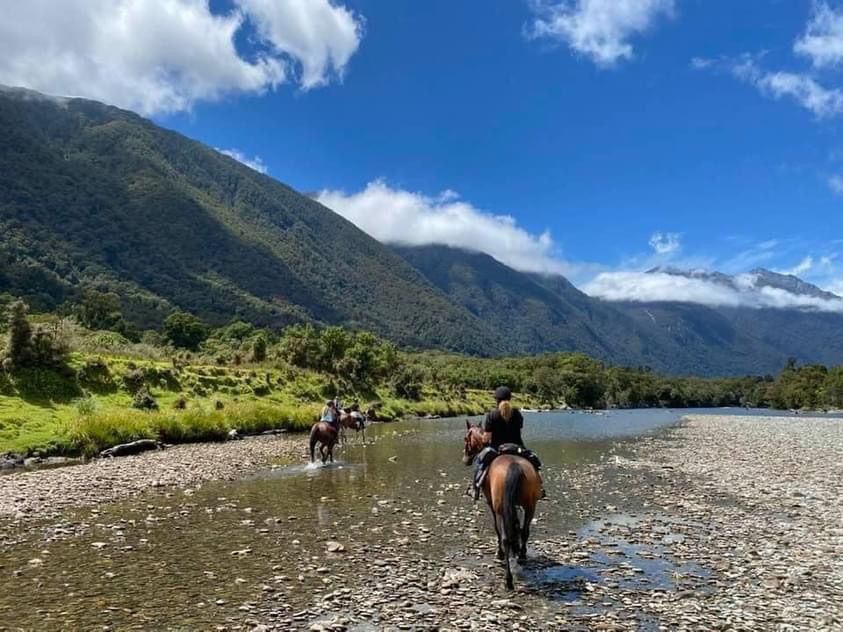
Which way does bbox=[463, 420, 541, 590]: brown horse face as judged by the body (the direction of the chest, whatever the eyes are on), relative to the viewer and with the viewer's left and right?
facing away from the viewer

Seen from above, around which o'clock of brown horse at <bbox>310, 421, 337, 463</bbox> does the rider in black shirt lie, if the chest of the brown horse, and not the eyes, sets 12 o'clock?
The rider in black shirt is roughly at 4 o'clock from the brown horse.

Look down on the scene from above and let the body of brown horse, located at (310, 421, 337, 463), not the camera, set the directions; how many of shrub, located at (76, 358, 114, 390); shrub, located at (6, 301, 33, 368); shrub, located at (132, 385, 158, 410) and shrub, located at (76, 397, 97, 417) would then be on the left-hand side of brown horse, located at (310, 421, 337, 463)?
4

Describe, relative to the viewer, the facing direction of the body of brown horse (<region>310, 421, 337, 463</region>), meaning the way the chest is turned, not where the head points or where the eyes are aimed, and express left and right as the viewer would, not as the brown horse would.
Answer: facing away from the viewer and to the right of the viewer

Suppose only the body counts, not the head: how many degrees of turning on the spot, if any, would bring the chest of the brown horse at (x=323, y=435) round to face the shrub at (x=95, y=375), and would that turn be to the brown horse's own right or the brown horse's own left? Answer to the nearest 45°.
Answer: approximately 90° to the brown horse's own left

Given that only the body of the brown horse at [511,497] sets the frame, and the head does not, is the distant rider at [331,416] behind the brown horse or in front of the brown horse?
in front

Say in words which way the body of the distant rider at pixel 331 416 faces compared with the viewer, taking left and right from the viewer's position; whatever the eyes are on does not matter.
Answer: facing away from the viewer and to the right of the viewer

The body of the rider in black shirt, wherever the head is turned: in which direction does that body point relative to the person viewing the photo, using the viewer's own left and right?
facing away from the viewer

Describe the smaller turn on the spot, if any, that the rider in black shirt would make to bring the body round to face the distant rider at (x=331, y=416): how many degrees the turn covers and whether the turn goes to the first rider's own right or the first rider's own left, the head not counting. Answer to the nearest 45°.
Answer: approximately 45° to the first rider's own left

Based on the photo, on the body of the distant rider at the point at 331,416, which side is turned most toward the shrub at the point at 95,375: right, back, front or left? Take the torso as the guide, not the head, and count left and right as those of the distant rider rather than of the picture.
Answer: left

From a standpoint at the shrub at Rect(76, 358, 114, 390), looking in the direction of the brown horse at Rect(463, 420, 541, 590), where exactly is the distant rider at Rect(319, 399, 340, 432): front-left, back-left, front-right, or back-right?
front-left

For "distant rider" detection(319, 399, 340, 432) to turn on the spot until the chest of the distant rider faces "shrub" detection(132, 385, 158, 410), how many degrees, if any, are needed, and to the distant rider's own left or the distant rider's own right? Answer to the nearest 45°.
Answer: approximately 90° to the distant rider's own left

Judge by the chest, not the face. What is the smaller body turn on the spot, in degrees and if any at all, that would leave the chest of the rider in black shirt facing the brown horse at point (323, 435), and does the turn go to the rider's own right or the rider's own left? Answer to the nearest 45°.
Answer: approximately 45° to the rider's own left

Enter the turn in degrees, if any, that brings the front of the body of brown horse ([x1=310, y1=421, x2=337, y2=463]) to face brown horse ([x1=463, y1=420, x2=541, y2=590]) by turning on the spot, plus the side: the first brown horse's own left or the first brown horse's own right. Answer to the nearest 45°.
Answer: approximately 135° to the first brown horse's own right

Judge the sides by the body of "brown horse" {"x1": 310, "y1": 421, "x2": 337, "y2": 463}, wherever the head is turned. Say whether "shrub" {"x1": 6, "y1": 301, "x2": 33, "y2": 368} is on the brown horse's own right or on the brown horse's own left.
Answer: on the brown horse's own left

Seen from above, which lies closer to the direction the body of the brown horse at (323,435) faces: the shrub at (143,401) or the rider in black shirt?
the shrub

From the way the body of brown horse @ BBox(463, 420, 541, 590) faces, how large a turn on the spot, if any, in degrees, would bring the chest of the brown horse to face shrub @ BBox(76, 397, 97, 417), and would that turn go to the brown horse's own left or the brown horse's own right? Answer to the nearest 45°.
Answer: approximately 45° to the brown horse's own left

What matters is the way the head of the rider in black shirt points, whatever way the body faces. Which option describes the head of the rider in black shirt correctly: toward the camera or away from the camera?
away from the camera
